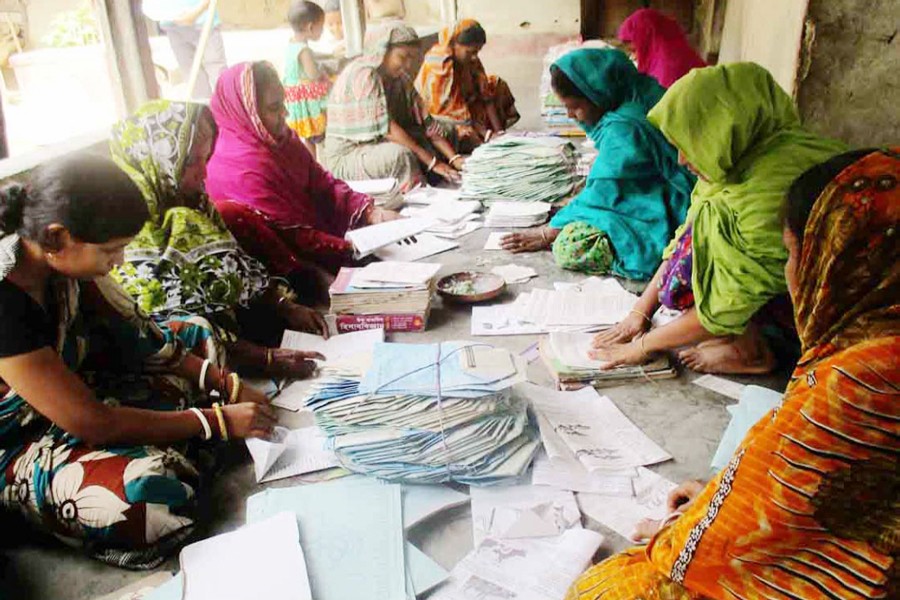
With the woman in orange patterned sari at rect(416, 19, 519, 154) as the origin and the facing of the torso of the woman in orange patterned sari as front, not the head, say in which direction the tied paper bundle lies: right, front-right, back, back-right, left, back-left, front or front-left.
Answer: front-right

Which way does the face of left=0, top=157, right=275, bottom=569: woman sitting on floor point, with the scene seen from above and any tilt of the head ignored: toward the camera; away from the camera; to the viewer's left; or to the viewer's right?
to the viewer's right

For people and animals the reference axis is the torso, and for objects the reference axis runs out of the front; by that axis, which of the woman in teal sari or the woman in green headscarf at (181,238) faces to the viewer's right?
the woman in green headscarf

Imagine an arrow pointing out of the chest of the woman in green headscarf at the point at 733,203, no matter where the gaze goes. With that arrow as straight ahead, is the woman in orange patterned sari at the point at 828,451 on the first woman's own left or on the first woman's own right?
on the first woman's own left

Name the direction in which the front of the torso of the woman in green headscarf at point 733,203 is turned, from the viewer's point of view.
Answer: to the viewer's left

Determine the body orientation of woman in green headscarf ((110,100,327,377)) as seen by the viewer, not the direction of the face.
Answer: to the viewer's right

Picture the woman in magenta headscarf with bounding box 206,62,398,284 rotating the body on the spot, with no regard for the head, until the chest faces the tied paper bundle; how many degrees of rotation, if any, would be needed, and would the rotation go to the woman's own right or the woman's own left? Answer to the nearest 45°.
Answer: approximately 90° to the woman's own right

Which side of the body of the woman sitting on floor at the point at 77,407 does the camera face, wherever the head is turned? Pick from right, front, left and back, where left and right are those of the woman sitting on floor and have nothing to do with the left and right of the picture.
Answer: right

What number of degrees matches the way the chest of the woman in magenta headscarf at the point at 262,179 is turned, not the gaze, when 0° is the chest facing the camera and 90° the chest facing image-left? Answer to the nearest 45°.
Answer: approximately 270°

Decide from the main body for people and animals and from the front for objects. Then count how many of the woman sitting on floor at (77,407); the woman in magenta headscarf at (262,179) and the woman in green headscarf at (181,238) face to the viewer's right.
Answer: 3

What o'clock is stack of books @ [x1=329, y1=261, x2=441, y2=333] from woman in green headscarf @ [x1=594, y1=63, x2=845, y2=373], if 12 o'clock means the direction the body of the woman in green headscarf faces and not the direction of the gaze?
The stack of books is roughly at 12 o'clock from the woman in green headscarf.

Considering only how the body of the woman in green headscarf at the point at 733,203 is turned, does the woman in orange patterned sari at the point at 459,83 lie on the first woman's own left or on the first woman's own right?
on the first woman's own right

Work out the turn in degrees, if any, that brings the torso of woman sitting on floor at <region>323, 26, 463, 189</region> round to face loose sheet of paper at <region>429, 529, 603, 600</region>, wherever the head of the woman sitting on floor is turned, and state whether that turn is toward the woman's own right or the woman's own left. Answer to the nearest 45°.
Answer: approximately 45° to the woman's own right

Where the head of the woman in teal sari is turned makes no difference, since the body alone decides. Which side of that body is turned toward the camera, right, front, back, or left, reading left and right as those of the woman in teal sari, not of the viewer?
left

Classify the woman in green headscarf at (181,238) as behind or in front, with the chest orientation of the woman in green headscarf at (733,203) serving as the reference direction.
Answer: in front

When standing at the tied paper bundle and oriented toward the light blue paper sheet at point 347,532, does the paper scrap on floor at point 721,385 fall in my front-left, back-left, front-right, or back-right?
back-left
